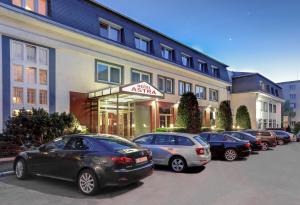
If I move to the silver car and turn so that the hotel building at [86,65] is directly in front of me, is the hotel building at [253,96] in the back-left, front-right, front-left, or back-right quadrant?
front-right

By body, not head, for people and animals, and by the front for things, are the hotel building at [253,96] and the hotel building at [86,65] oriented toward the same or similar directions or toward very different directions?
same or similar directions

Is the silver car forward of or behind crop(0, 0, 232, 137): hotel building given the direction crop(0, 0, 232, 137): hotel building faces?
forward

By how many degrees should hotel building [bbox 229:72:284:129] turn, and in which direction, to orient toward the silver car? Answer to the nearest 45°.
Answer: approximately 45° to its right

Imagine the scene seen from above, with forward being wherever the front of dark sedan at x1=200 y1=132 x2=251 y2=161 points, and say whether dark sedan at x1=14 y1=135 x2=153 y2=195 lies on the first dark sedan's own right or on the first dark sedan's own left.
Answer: on the first dark sedan's own left

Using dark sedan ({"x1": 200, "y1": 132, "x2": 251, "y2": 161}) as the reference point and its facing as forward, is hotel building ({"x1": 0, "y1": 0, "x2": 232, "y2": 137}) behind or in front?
in front

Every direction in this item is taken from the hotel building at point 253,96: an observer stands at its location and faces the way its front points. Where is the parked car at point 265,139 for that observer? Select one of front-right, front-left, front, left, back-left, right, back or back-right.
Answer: front-right

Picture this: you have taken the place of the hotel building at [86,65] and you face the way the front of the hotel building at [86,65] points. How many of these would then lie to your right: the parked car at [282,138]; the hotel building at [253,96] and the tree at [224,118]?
0

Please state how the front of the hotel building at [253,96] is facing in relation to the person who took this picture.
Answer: facing the viewer and to the right of the viewer

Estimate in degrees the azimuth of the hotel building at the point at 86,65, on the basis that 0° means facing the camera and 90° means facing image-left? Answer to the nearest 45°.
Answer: approximately 315°

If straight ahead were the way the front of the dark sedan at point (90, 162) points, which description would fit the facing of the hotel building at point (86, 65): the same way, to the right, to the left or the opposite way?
the opposite way

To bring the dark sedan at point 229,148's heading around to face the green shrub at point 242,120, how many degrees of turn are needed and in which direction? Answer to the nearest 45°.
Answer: approximately 90° to its right

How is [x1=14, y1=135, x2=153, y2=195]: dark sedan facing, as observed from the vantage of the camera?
facing away from the viewer and to the left of the viewer

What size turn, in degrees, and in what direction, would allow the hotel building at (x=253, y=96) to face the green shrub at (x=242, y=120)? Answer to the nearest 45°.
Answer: approximately 45° to its right
